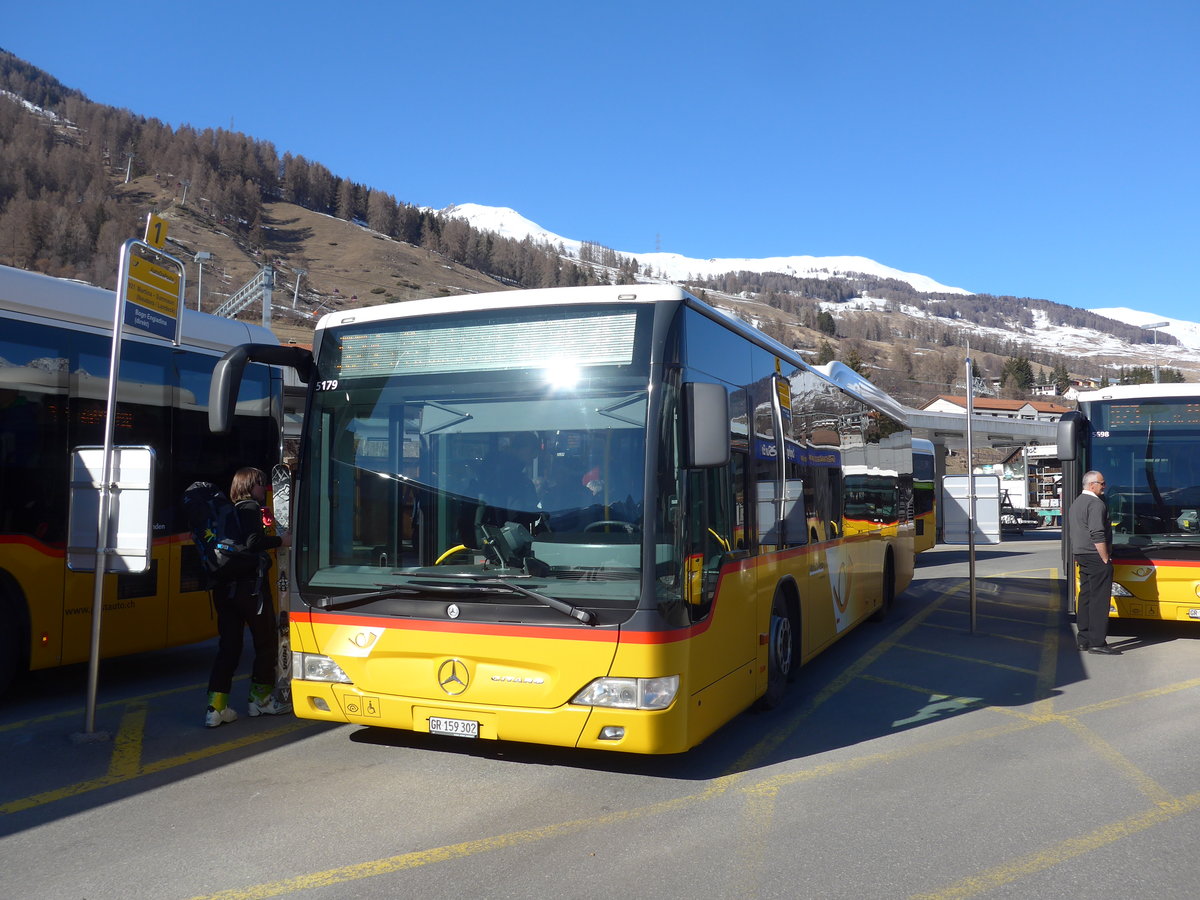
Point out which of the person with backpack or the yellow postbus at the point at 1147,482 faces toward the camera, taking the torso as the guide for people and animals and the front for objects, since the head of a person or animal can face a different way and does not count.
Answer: the yellow postbus

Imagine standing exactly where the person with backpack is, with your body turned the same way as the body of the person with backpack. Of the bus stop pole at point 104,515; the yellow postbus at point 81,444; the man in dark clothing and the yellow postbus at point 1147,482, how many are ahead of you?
2

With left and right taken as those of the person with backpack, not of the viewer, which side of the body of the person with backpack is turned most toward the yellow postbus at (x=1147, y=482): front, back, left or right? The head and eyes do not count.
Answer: front

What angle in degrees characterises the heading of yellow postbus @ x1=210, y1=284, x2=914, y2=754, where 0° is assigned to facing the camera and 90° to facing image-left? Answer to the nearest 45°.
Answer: approximately 45°

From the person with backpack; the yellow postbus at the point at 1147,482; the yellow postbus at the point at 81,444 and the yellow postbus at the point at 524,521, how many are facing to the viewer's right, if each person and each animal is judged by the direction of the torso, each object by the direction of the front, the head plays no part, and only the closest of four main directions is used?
1

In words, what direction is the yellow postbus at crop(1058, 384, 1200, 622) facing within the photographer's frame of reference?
facing the viewer

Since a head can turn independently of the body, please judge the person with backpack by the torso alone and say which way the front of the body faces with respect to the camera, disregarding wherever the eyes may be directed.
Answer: to the viewer's right

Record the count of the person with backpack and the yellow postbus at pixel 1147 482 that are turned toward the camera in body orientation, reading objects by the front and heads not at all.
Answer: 1

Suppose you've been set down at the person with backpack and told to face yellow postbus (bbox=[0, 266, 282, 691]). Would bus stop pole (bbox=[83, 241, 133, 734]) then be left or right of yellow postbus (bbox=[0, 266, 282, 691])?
left

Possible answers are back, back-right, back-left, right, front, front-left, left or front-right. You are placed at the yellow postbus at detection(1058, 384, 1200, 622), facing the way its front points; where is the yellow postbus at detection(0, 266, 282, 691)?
front-right

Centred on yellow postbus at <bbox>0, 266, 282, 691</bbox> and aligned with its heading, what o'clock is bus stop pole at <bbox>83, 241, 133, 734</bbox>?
The bus stop pole is roughly at 10 o'clock from the yellow postbus.

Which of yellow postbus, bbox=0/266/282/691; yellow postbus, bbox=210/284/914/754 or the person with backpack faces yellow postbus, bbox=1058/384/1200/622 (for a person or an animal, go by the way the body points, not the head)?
the person with backpack

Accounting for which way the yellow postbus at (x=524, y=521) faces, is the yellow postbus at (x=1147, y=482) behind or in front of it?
behind

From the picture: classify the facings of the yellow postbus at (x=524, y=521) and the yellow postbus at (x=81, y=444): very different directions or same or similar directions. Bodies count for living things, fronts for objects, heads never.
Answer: same or similar directions

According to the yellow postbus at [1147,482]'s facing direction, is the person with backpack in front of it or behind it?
in front
